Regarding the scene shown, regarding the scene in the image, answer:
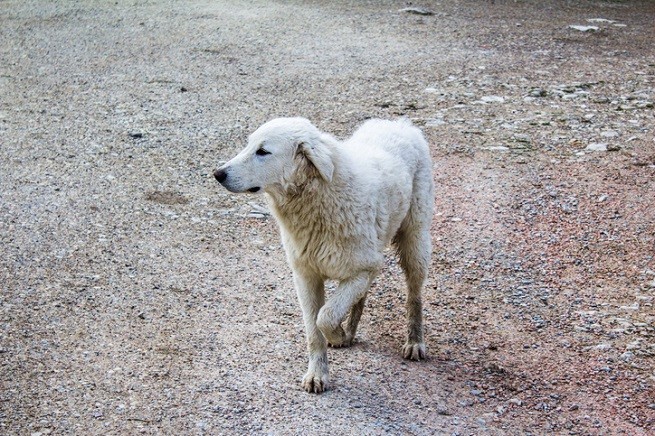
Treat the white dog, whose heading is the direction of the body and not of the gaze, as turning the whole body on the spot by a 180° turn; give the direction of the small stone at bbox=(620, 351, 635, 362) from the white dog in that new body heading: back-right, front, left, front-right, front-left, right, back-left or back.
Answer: front-right

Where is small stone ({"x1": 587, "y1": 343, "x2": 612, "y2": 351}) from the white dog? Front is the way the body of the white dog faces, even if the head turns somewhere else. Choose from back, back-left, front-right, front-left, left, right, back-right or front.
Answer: back-left

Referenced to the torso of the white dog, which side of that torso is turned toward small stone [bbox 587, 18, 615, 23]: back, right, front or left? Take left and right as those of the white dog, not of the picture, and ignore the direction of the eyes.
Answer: back

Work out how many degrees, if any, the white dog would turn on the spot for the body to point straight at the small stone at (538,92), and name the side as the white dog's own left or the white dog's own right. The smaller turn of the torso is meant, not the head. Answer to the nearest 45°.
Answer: approximately 180°

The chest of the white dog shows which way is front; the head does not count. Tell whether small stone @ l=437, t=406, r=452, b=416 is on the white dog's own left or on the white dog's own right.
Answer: on the white dog's own left

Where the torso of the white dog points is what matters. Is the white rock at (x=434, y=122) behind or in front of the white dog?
behind

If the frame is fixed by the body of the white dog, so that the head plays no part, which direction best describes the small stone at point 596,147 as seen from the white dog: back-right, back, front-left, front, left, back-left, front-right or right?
back

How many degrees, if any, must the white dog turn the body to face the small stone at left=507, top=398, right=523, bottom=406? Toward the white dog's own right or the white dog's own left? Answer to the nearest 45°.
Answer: approximately 135° to the white dog's own left

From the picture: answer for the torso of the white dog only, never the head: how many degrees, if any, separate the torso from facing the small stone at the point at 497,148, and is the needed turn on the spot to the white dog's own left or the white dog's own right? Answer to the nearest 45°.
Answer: approximately 180°

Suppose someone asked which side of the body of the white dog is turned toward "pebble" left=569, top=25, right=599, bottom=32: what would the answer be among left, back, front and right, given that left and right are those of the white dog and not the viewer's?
back

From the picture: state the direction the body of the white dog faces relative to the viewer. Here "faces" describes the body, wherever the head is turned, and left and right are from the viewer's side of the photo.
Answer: facing the viewer and to the left of the viewer

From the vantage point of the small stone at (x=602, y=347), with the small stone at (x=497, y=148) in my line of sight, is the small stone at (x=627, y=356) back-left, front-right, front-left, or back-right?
back-right

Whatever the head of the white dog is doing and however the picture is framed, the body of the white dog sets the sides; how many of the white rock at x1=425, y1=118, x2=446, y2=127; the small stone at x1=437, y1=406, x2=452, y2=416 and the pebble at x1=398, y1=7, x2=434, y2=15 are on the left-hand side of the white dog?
1

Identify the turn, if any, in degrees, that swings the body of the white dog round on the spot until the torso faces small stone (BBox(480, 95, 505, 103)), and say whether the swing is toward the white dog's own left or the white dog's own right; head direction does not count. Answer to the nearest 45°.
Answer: approximately 135° to the white dog's own right
